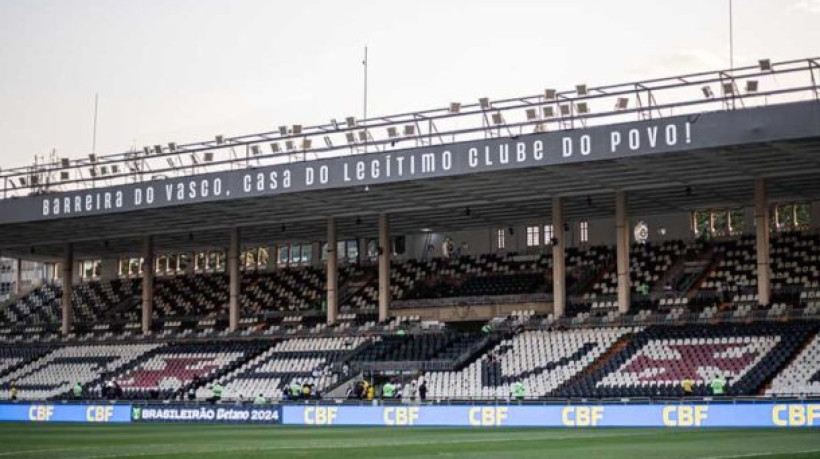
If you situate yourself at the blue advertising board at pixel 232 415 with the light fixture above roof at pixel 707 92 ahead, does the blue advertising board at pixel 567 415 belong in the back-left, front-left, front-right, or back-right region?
front-right

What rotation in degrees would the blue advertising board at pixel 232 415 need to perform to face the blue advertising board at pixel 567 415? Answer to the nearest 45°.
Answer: approximately 45° to its left

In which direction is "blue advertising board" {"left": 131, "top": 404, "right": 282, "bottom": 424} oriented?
toward the camera

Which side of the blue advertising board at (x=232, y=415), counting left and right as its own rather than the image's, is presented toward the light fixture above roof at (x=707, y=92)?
left

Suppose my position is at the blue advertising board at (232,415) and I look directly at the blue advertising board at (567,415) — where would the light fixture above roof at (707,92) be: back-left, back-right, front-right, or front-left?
front-left

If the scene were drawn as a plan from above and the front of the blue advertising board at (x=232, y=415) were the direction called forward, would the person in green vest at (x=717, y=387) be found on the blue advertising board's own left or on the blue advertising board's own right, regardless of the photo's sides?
on the blue advertising board's own left
